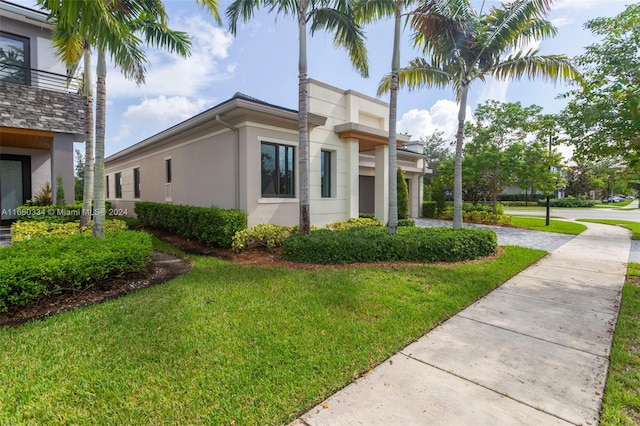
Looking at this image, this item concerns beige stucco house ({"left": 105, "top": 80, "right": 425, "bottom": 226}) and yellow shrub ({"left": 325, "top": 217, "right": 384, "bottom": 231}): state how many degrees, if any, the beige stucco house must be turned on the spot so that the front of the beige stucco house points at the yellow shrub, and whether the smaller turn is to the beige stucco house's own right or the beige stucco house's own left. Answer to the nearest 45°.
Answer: approximately 45° to the beige stucco house's own left

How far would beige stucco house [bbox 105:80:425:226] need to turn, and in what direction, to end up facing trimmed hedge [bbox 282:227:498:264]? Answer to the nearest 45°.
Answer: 0° — it already faces it

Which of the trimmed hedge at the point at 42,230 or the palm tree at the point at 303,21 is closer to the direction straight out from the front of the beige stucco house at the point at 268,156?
the palm tree

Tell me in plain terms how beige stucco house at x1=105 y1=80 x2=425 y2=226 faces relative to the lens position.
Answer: facing the viewer and to the right of the viewer

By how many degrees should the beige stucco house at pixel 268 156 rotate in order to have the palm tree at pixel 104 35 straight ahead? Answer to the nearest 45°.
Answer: approximately 90° to its right

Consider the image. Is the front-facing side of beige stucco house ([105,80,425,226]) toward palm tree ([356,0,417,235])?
yes

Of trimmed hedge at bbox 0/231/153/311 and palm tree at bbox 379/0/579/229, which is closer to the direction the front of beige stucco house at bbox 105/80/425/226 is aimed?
the palm tree

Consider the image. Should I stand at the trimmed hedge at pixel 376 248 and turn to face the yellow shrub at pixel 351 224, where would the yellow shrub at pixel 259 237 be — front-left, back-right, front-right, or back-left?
front-left

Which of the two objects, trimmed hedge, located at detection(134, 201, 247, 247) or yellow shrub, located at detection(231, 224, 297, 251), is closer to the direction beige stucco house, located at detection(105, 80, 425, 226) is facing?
the yellow shrub

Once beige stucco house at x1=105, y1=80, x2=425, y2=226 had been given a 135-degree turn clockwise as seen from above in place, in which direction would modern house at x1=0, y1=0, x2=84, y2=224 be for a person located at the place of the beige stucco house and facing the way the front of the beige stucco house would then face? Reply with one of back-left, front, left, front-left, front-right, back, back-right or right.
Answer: front

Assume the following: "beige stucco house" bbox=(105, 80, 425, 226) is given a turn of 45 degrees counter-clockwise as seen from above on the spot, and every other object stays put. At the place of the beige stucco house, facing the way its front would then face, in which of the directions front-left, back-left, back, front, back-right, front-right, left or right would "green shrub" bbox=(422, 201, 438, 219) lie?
front-left
